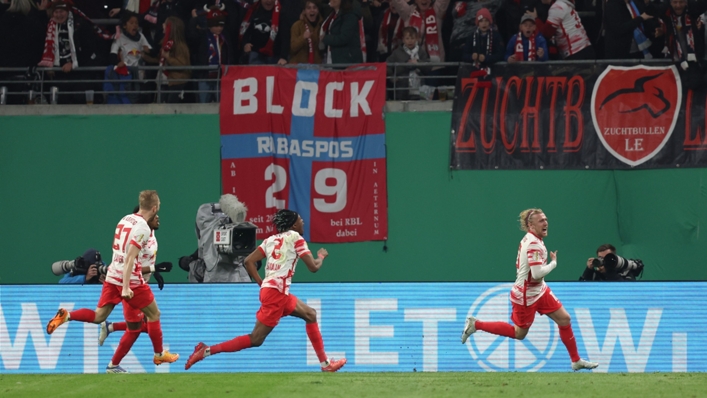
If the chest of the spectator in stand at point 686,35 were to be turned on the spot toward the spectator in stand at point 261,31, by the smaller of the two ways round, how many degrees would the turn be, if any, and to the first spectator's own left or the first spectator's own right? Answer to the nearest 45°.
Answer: approximately 90° to the first spectator's own right

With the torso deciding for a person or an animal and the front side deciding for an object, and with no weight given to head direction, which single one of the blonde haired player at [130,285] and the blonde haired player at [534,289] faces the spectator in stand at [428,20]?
the blonde haired player at [130,285]

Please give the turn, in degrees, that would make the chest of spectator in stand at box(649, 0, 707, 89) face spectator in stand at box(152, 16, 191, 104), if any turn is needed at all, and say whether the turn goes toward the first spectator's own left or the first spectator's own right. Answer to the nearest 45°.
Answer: approximately 90° to the first spectator's own right

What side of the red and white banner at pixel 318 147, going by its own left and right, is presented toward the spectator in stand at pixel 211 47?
right

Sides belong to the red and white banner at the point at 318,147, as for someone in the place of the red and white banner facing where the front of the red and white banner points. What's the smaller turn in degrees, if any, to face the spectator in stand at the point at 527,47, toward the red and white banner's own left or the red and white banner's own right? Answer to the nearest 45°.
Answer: approximately 90° to the red and white banner's own left

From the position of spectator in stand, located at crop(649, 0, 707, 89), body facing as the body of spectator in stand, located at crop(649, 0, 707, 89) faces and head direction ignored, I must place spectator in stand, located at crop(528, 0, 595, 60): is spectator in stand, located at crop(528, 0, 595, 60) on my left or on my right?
on my right
